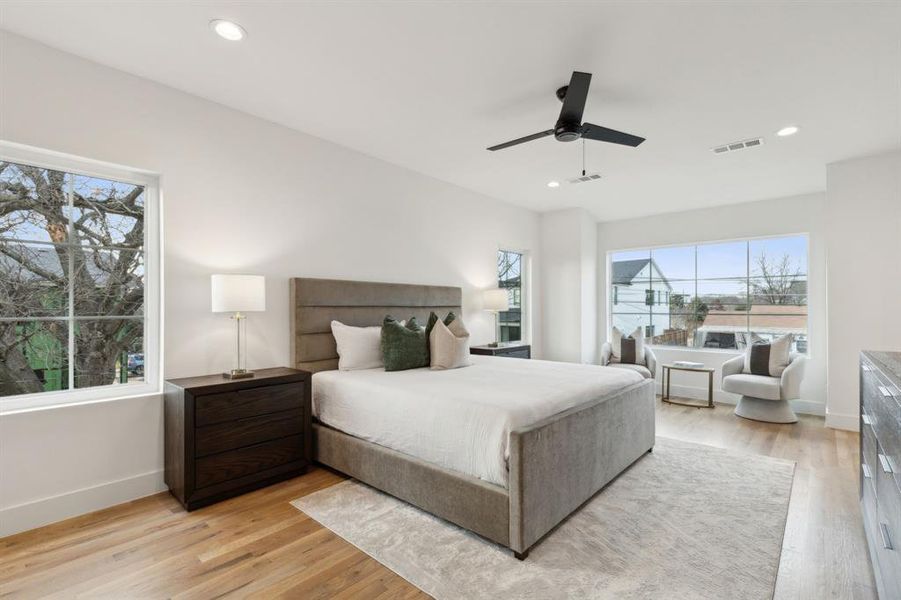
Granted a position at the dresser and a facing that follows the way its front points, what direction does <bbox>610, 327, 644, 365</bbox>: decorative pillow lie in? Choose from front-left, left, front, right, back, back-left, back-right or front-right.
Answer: front-right

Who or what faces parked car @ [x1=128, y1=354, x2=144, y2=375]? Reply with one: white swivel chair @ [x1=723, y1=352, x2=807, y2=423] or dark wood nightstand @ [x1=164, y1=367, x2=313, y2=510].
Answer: the white swivel chair

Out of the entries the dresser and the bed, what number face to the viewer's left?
1

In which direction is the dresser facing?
to the viewer's left

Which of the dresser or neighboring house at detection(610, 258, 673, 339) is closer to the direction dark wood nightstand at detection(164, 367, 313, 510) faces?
the dresser

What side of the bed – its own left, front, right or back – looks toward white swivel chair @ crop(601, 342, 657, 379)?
left

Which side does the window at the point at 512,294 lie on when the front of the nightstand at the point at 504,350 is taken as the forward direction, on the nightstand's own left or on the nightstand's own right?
on the nightstand's own left

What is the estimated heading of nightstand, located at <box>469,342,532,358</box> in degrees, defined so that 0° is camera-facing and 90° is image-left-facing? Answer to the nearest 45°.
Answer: approximately 315°

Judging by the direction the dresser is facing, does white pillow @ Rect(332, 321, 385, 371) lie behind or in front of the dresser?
in front

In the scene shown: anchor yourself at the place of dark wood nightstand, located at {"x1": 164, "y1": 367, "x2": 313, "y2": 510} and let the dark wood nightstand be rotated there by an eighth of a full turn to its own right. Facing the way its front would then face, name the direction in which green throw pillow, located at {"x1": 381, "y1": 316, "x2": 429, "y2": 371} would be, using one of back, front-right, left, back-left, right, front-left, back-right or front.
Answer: left

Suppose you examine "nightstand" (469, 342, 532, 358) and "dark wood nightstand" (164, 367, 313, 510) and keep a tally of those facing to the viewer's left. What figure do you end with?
0

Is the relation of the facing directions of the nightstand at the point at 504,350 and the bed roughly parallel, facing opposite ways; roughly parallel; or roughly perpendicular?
roughly parallel

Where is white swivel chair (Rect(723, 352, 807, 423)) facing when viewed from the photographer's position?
facing the viewer and to the left of the viewer
